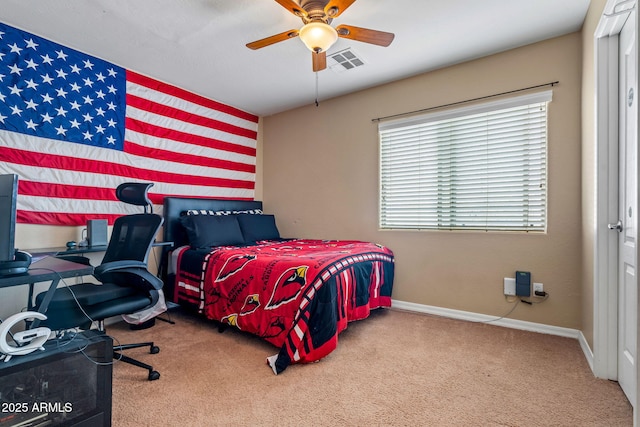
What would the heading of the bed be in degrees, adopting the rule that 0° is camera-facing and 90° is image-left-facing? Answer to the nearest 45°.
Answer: approximately 315°

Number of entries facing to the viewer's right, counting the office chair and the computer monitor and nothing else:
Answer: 1

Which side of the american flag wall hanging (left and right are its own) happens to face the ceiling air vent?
front

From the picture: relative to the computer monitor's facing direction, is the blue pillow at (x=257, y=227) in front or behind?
in front

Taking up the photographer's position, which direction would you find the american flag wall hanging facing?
facing the viewer and to the right of the viewer

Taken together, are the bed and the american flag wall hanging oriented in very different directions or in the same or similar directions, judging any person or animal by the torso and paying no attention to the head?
same or similar directions

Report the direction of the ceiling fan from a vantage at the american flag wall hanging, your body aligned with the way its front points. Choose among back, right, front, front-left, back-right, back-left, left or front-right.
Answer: front

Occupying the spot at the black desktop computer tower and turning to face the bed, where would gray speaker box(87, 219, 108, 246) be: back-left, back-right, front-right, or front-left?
front-left

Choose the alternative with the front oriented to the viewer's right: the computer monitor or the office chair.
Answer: the computer monitor

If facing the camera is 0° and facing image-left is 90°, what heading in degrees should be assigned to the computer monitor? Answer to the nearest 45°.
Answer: approximately 270°

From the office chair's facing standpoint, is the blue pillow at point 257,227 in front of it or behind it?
behind

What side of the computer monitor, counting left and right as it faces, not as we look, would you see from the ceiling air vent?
front
